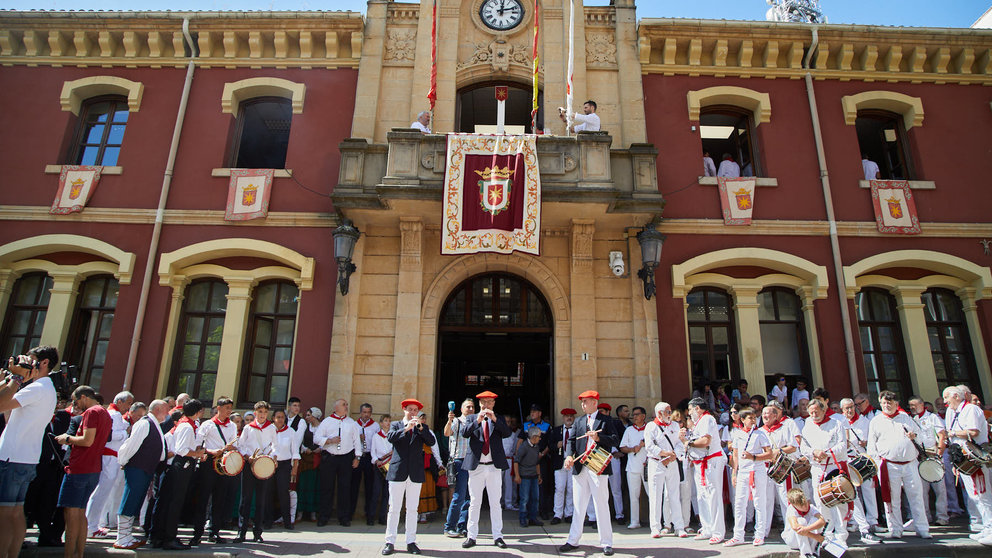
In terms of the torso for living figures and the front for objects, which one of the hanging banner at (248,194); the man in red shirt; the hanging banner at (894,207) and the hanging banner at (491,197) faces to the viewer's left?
the man in red shirt

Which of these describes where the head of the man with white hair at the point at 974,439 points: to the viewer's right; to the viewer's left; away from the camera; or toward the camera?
to the viewer's left

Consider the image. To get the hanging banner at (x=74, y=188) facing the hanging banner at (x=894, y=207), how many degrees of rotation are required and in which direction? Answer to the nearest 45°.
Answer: approximately 45° to its left

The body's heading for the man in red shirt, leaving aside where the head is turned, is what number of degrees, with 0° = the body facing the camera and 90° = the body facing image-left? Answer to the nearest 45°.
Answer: approximately 90°

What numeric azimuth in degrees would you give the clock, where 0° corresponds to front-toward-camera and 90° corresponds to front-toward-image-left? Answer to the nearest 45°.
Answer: approximately 0°

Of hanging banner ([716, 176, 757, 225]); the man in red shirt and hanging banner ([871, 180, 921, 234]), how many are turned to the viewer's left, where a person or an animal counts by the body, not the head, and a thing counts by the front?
1

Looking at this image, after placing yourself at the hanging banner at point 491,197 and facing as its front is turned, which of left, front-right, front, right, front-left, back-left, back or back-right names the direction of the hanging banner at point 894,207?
left

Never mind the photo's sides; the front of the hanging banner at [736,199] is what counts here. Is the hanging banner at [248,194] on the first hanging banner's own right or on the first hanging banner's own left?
on the first hanging banner's own right

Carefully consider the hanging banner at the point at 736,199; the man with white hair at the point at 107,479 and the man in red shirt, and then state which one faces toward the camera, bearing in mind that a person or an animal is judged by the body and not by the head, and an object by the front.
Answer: the hanging banner
